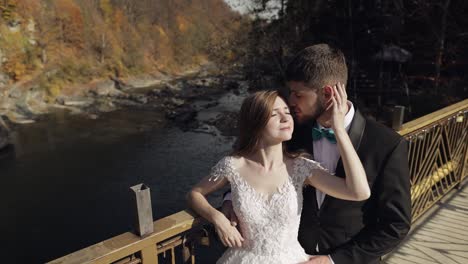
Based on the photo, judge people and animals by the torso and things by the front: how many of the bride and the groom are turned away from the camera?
0

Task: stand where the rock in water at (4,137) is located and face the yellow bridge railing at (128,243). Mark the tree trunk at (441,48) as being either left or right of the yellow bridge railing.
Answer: left

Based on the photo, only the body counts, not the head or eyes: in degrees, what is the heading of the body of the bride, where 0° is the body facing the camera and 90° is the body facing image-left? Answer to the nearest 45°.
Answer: approximately 0°

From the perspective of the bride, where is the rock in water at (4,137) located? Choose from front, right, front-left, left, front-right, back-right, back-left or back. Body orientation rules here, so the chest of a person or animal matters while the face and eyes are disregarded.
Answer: back-right

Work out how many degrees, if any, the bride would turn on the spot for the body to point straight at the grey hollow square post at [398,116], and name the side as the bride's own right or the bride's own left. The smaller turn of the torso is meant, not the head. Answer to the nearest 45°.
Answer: approximately 135° to the bride's own left

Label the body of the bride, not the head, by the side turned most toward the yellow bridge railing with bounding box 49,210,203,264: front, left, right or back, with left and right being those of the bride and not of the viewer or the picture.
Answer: right

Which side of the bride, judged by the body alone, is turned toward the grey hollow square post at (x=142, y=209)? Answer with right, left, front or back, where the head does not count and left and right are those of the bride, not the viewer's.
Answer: right

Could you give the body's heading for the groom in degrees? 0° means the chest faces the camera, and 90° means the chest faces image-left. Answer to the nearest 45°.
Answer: approximately 45°

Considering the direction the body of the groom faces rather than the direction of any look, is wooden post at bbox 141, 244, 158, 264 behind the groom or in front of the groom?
in front

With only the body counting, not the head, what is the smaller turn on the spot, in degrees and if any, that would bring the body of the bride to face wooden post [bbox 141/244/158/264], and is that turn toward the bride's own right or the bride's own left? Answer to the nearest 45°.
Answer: approximately 90° to the bride's own right

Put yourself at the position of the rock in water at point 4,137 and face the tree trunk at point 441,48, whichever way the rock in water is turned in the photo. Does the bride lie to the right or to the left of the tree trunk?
right
